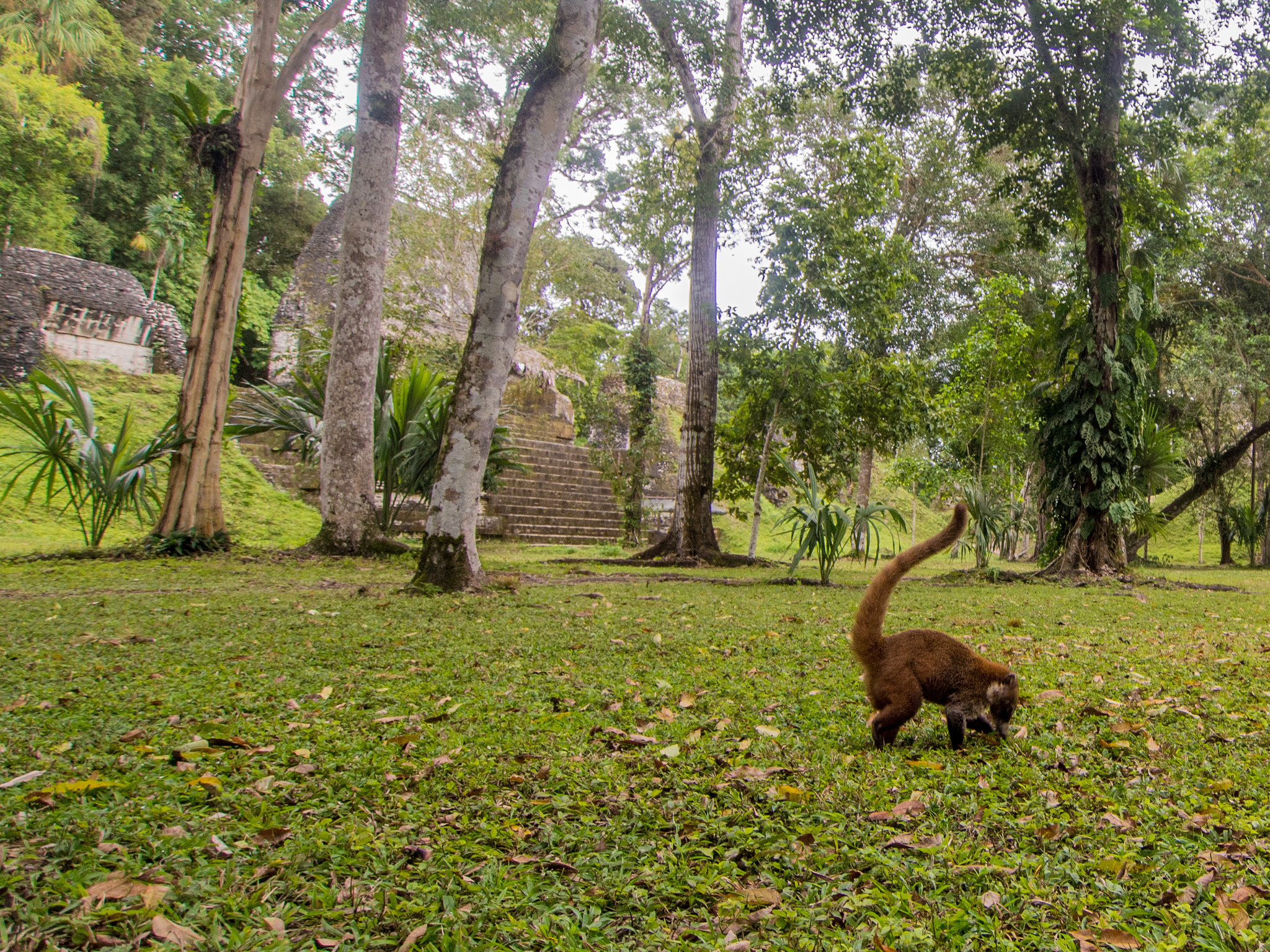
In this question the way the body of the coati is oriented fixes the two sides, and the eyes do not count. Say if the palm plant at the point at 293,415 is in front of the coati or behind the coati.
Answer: behind

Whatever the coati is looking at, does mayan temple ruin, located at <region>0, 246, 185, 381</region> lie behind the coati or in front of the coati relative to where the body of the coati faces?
behind

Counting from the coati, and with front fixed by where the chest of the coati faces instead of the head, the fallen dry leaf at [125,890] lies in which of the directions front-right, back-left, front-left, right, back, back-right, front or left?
back-right

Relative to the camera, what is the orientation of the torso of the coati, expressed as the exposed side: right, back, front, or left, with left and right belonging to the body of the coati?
right

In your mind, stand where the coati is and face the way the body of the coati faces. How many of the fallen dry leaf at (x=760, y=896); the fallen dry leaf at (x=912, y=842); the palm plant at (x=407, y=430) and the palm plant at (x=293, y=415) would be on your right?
2

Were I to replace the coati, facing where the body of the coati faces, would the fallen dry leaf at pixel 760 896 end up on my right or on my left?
on my right

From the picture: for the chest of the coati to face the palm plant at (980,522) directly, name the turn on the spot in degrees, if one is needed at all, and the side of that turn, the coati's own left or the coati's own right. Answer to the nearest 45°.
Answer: approximately 90° to the coati's own left

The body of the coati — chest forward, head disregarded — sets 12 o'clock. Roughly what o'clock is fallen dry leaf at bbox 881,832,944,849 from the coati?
The fallen dry leaf is roughly at 3 o'clock from the coati.

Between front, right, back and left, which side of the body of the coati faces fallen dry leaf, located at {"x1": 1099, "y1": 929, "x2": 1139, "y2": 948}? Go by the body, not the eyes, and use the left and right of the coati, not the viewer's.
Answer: right
